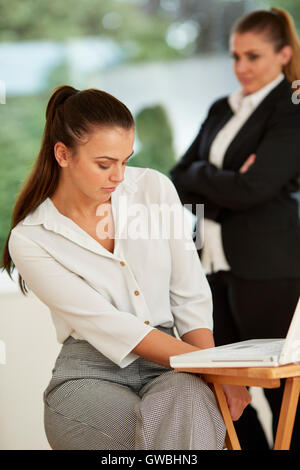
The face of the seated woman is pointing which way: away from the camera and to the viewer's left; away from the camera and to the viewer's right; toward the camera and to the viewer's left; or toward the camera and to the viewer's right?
toward the camera and to the viewer's right

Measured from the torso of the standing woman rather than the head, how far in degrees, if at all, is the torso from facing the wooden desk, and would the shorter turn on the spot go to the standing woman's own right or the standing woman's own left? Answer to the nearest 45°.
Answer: approximately 45° to the standing woman's own left

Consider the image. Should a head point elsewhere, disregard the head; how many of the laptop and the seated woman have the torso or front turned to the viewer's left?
1

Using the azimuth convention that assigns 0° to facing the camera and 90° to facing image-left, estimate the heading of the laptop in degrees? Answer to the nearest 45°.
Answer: approximately 90°

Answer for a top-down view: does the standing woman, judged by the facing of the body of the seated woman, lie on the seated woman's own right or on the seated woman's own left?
on the seated woman's own left

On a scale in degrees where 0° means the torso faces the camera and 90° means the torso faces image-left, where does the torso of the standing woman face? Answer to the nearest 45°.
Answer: approximately 45°

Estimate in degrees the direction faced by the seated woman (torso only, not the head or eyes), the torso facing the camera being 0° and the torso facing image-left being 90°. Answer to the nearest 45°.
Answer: approximately 315°

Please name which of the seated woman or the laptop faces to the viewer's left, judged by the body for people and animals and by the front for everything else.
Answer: the laptop
